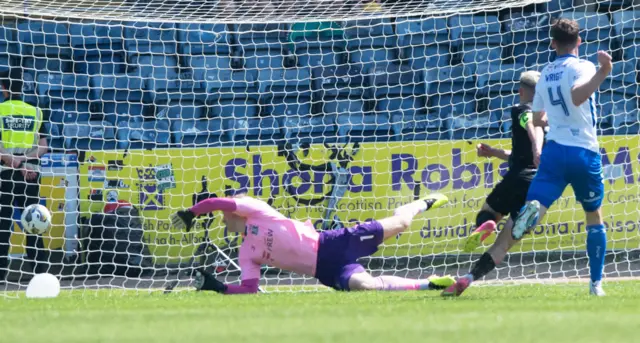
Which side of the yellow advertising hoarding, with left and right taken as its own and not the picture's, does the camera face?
front

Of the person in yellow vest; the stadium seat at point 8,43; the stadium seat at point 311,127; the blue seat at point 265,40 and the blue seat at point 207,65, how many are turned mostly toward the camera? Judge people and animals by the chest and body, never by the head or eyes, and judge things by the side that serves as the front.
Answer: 4

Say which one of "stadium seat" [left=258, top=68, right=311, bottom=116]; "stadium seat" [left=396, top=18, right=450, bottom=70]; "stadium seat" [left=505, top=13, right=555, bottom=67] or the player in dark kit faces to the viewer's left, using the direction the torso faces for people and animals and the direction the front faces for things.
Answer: the player in dark kit

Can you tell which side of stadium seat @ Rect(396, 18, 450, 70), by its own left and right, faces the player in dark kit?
front

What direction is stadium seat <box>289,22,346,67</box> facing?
toward the camera

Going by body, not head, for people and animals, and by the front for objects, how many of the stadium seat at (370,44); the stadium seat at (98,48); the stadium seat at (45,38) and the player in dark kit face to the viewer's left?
1

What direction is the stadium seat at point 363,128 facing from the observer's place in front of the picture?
facing the viewer

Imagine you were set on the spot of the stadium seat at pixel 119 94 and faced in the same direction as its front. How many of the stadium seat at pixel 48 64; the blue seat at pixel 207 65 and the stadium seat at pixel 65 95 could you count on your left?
1

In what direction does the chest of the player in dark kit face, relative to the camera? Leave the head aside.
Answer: to the viewer's left

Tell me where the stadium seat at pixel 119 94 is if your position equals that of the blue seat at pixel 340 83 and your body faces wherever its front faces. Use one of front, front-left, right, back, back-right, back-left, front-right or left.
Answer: right
